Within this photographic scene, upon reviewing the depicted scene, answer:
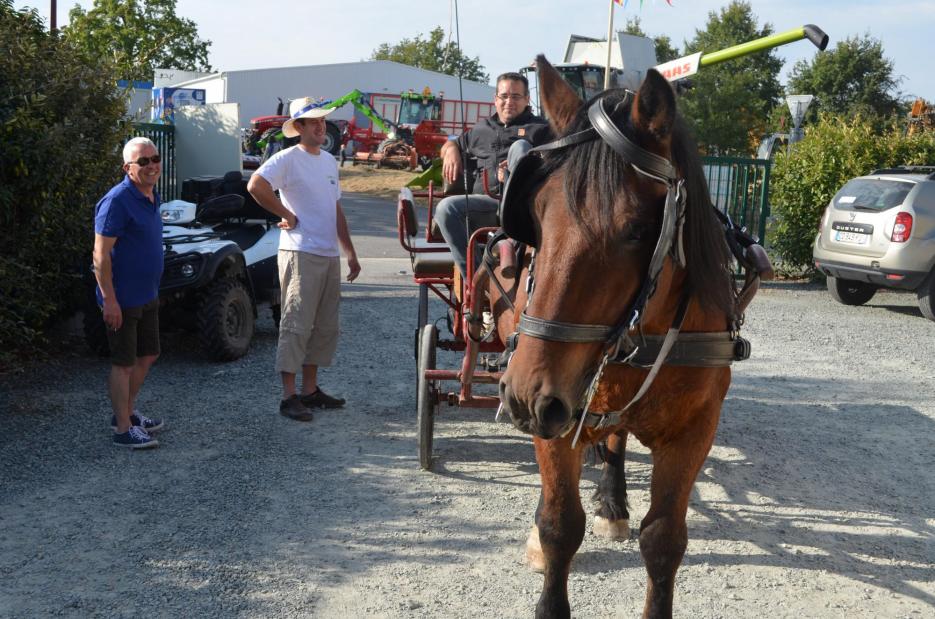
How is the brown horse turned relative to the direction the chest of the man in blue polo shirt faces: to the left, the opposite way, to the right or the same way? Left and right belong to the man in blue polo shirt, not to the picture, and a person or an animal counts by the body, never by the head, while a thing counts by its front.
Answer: to the right

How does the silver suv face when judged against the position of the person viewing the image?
facing away from the viewer and to the right of the viewer

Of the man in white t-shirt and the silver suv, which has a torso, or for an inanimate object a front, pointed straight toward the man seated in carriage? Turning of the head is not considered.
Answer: the man in white t-shirt

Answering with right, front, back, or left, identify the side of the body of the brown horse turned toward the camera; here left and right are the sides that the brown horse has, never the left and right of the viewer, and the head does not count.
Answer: front

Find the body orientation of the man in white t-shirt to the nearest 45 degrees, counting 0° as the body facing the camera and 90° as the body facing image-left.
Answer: approximately 315°

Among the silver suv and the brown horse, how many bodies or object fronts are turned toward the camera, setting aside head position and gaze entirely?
1

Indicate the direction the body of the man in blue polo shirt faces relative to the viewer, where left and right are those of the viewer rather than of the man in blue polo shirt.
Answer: facing the viewer and to the right of the viewer

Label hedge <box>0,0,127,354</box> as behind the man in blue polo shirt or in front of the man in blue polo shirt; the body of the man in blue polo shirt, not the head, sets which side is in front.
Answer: behind

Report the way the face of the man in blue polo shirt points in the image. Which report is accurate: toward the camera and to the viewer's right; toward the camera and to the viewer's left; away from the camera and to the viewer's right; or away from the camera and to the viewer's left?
toward the camera and to the viewer's right
